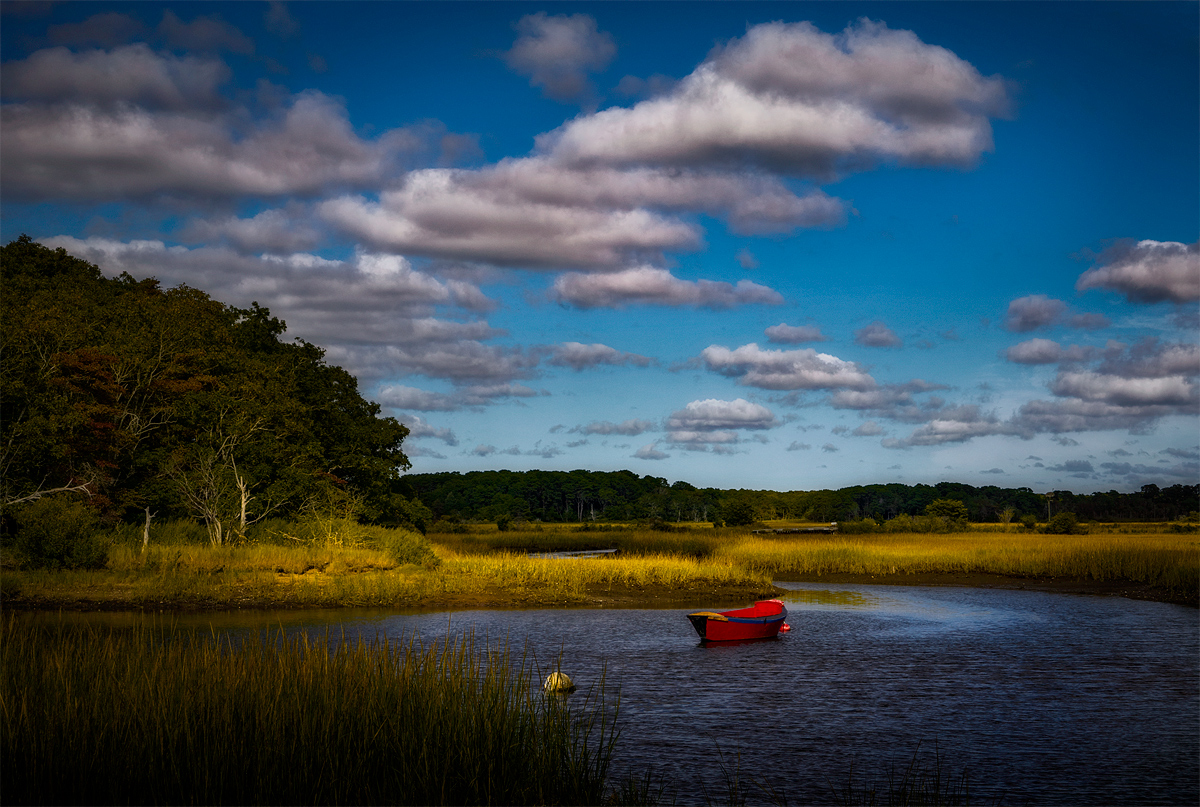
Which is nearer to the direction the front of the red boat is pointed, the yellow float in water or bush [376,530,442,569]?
the bush
